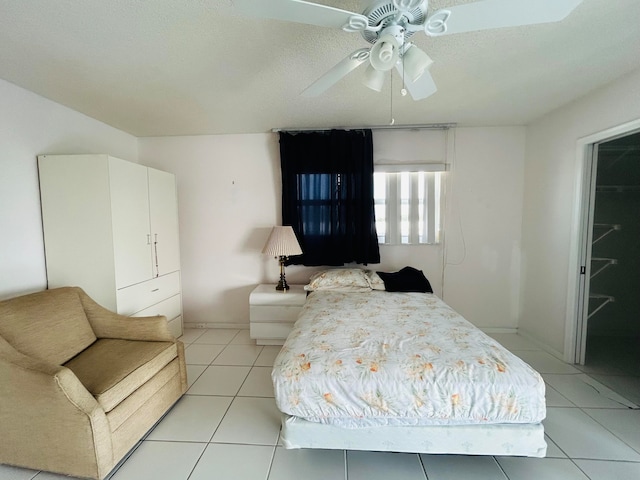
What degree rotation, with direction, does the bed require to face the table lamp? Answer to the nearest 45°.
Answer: approximately 135° to its right

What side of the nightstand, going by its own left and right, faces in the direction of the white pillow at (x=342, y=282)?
left

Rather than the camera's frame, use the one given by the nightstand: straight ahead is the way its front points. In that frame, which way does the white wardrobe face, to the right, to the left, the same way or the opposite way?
to the left

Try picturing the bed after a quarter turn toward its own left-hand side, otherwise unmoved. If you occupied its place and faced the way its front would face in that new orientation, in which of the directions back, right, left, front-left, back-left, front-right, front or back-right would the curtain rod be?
left

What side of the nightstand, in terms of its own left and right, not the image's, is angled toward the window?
left

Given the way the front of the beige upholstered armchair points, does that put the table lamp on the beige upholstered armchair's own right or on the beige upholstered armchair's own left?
on the beige upholstered armchair's own left

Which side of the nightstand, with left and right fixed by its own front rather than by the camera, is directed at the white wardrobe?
right

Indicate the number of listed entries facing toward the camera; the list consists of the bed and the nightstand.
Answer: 2

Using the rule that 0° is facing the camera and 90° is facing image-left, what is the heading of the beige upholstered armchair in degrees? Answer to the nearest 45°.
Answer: approximately 315°

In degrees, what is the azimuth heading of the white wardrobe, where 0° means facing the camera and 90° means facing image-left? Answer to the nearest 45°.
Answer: approximately 315°

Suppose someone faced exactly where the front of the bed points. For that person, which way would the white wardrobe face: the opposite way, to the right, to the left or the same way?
to the left
